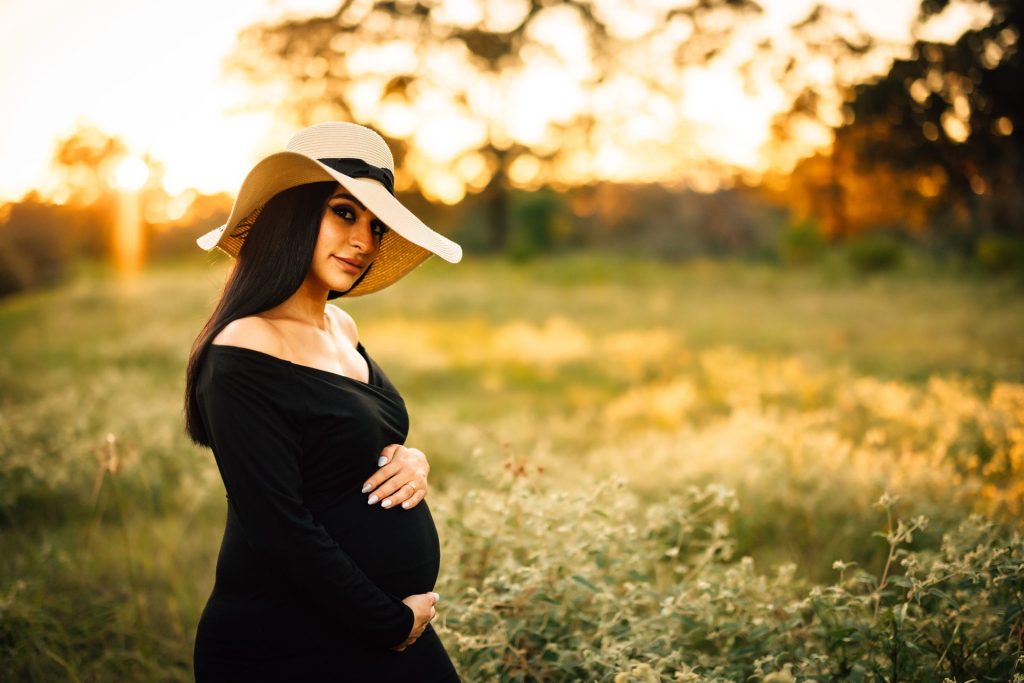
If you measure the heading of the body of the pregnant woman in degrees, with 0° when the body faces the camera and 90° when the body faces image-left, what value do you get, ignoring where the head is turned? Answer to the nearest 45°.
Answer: approximately 315°

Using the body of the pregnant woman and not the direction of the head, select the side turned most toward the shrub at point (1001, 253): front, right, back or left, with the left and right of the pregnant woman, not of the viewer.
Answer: left

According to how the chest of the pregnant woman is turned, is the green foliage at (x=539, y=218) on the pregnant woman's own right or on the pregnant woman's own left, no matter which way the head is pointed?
on the pregnant woman's own left

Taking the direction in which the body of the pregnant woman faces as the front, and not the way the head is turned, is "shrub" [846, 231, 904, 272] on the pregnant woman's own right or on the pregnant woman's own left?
on the pregnant woman's own left

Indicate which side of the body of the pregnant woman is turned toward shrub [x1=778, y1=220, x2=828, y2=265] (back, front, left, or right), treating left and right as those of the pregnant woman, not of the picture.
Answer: left

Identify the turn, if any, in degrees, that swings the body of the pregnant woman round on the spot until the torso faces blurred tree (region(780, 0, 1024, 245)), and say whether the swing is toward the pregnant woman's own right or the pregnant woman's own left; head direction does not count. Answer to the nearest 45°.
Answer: approximately 90° to the pregnant woman's own left

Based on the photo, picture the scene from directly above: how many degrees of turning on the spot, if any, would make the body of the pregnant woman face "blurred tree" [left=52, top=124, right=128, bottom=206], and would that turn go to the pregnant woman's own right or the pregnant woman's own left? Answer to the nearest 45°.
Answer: approximately 135° to the pregnant woman's own left
